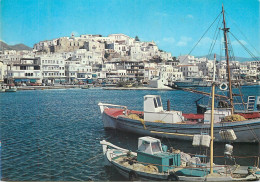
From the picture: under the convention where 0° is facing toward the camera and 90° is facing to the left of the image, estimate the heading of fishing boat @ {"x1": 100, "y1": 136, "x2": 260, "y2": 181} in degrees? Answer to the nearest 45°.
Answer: approximately 90°

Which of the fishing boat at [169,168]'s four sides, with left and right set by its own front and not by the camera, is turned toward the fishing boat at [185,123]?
right
